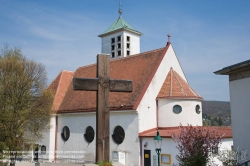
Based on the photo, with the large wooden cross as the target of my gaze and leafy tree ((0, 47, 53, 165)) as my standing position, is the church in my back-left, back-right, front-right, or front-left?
front-left
